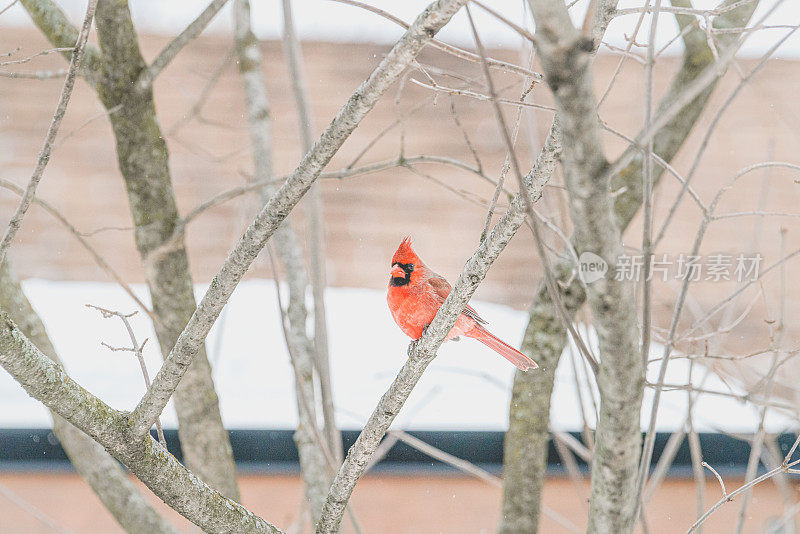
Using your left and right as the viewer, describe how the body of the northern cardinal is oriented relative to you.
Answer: facing the viewer and to the left of the viewer

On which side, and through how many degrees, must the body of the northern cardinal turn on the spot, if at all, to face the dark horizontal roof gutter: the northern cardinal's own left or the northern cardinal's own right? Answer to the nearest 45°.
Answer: approximately 135° to the northern cardinal's own right
